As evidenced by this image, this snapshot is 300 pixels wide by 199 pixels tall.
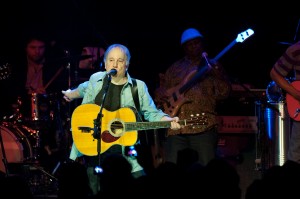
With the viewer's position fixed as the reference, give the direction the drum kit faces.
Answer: facing the viewer and to the left of the viewer

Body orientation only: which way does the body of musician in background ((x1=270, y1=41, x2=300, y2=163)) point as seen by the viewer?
toward the camera

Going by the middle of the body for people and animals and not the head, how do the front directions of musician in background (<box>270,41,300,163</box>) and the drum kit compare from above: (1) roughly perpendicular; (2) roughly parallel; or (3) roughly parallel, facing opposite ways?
roughly parallel

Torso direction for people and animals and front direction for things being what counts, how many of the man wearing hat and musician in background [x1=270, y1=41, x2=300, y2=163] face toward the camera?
2

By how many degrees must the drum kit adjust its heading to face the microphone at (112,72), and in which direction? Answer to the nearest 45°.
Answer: approximately 45° to its left

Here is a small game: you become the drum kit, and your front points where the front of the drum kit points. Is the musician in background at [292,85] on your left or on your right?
on your left

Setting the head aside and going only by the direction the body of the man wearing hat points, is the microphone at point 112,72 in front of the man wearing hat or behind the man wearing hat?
in front

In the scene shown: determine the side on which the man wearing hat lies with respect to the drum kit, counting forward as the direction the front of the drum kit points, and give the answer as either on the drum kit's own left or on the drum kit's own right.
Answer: on the drum kit's own left

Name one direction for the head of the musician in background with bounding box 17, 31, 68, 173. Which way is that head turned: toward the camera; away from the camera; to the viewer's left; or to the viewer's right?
toward the camera

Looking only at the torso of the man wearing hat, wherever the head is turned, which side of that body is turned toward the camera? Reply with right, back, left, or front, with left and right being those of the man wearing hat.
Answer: front

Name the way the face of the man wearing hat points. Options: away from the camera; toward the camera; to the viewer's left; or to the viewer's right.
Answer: toward the camera

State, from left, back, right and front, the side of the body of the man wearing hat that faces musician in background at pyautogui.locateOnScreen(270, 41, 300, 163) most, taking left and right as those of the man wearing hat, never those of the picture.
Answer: left
